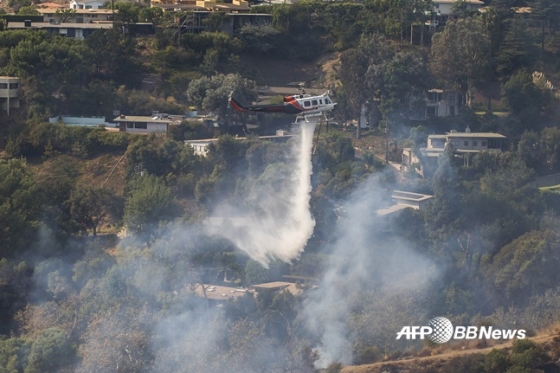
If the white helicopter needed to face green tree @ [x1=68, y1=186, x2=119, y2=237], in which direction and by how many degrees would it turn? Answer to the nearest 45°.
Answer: approximately 135° to its left

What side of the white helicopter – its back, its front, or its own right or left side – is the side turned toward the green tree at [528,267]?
front

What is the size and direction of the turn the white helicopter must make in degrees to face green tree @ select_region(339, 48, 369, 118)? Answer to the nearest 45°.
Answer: approximately 90° to its left

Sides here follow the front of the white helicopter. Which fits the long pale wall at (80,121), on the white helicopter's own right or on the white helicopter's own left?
on the white helicopter's own left

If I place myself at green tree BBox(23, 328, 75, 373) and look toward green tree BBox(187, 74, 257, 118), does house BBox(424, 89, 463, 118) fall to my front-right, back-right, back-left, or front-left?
front-right

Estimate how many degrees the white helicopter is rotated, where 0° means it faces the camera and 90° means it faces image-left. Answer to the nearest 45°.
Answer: approximately 270°

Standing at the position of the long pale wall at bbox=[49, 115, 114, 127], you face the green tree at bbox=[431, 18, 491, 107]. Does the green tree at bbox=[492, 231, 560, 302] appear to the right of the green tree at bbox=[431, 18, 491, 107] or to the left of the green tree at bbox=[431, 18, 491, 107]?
right

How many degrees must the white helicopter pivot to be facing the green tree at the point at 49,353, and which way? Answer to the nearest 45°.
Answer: approximately 135° to its right

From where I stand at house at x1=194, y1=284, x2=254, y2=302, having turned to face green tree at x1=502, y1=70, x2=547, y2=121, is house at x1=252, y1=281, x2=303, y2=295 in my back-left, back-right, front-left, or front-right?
front-right

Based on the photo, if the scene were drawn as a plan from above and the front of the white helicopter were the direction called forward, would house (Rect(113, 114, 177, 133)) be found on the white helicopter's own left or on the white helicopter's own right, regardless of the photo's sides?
on the white helicopter's own left

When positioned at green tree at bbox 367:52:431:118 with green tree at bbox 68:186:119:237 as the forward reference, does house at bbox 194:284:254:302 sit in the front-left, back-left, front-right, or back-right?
front-left

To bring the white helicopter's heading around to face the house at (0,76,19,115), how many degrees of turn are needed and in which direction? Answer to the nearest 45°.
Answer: approximately 135° to its left

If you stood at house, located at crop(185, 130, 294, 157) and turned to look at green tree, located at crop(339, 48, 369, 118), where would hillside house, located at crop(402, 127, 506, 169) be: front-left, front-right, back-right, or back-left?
front-right
